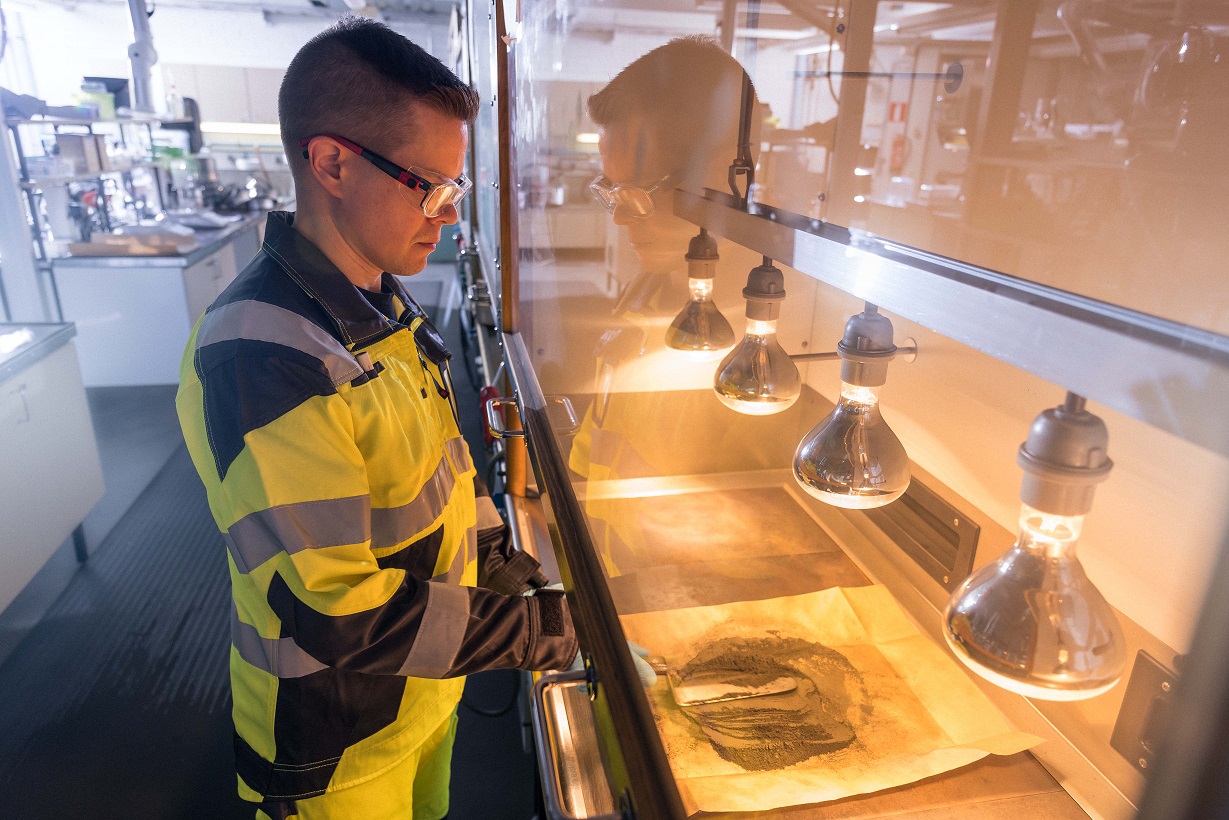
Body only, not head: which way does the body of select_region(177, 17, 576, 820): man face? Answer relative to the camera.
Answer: to the viewer's right

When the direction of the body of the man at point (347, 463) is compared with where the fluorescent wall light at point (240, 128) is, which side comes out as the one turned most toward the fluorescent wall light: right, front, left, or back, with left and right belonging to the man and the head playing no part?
left

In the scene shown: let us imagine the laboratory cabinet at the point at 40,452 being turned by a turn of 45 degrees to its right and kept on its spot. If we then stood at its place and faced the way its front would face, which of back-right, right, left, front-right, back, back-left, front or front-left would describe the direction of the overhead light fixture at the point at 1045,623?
front

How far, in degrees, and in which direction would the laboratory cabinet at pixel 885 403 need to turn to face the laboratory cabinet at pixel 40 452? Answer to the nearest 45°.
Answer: approximately 45° to its right

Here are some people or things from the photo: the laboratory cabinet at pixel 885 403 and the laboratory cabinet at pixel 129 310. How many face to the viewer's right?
1

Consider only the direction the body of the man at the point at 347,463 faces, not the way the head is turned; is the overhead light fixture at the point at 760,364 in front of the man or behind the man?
in front

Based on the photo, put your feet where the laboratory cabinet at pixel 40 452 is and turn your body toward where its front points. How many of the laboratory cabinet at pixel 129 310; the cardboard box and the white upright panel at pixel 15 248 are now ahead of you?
0

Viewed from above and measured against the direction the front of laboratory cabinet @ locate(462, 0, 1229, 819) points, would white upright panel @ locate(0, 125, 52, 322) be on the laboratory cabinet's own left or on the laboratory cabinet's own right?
on the laboratory cabinet's own right

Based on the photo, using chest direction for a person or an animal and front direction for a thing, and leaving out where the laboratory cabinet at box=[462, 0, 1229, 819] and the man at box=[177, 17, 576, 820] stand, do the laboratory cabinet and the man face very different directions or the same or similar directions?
very different directions

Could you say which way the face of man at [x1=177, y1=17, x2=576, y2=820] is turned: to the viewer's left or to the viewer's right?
to the viewer's right

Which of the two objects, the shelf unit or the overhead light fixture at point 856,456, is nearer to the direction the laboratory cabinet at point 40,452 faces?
the overhead light fixture

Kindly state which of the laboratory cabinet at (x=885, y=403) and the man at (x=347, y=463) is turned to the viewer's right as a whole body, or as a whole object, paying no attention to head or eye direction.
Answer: the man

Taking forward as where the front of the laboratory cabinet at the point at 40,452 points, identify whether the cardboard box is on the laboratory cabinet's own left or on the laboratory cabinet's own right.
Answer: on the laboratory cabinet's own left

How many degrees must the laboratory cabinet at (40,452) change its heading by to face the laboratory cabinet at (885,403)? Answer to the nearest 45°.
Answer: approximately 45° to its right

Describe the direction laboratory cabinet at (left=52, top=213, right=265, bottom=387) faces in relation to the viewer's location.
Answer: facing to the right of the viewer

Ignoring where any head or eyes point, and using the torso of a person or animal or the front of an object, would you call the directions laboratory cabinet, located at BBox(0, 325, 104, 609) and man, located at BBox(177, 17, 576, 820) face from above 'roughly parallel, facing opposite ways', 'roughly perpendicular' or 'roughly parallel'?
roughly parallel
